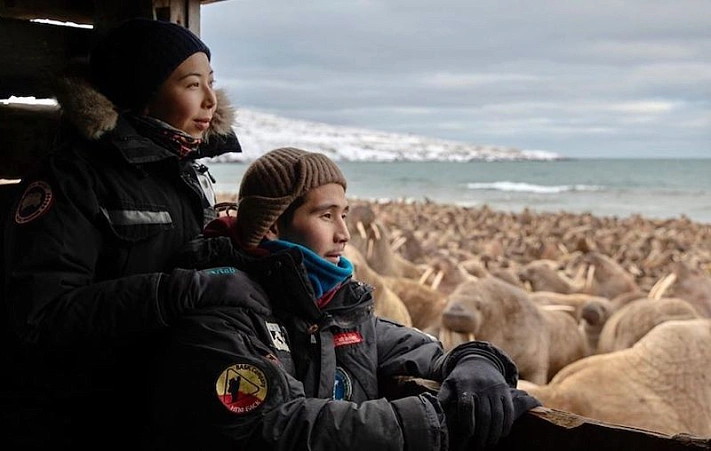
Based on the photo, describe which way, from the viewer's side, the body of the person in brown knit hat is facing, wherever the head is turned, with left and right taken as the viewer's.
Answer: facing the viewer and to the right of the viewer

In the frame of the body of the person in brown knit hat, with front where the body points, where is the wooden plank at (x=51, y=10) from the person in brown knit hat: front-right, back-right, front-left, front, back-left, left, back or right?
back

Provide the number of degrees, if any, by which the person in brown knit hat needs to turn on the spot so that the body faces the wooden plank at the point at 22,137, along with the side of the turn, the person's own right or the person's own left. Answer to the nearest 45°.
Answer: approximately 180°

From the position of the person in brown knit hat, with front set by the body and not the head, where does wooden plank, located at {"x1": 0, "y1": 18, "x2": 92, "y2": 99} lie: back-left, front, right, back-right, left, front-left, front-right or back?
back

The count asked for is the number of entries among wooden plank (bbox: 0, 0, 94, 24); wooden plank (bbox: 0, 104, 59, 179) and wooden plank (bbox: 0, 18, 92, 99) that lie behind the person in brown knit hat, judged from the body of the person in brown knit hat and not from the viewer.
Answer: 3
